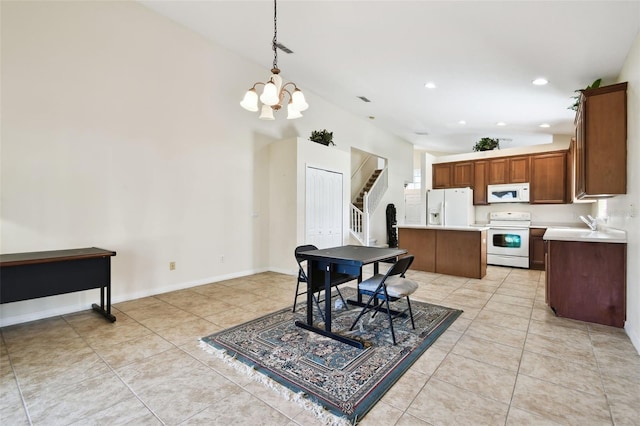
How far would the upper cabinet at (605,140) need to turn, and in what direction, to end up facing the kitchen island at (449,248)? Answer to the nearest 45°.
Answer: approximately 45° to its right

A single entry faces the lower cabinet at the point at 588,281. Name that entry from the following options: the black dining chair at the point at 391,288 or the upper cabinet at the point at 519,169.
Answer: the upper cabinet

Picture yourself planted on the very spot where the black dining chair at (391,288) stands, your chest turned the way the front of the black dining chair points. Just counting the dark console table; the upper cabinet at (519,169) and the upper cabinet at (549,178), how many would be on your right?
2

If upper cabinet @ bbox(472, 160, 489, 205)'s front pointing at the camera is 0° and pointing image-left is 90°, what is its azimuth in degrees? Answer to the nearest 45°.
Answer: approximately 0°

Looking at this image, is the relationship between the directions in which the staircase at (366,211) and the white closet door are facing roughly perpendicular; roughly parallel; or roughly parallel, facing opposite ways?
roughly perpendicular

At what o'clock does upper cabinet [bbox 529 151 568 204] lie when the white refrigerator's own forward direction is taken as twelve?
The upper cabinet is roughly at 9 o'clock from the white refrigerator.

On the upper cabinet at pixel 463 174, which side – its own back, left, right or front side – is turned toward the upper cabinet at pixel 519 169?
left

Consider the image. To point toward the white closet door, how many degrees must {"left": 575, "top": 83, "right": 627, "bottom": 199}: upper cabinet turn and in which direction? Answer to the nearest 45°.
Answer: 0° — it already faces it

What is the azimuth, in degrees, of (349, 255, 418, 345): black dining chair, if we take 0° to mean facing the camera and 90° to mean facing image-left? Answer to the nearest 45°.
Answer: approximately 135°

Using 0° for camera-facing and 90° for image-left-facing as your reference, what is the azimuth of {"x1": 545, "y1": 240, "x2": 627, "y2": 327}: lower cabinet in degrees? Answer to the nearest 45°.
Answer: approximately 90°

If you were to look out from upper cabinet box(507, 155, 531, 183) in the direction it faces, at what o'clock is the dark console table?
The dark console table is roughly at 1 o'clock from the upper cabinet.
